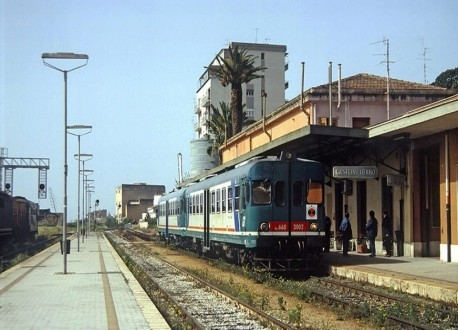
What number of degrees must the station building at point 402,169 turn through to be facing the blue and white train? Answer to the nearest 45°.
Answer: approximately 45° to its left

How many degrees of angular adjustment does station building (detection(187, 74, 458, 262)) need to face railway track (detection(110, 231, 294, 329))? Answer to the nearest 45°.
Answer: approximately 45° to its left

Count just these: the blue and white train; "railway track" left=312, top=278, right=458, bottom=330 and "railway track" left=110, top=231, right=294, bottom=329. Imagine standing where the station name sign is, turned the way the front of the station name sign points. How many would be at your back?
0

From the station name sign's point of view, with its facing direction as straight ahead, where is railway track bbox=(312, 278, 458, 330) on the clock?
The railway track is roughly at 12 o'clock from the station name sign.

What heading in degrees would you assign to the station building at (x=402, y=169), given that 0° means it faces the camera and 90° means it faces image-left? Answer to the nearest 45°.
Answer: approximately 90°

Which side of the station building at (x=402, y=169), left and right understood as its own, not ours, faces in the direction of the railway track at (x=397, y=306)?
left

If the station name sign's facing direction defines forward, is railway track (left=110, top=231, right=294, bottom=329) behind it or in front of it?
in front

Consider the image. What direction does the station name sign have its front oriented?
toward the camera
